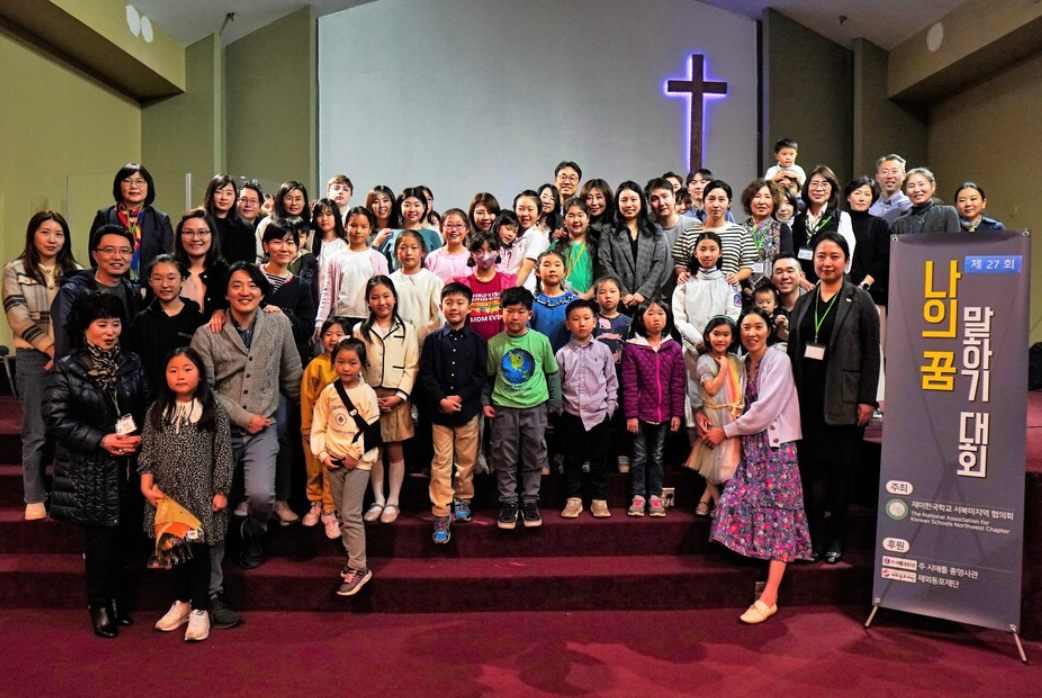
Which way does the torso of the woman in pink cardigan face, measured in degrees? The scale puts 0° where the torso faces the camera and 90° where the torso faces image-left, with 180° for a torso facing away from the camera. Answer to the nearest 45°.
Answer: approximately 45°

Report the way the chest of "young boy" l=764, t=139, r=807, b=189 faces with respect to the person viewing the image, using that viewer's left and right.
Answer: facing the viewer

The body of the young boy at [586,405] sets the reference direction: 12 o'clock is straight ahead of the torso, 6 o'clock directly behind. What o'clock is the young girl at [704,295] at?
The young girl is roughly at 8 o'clock from the young boy.

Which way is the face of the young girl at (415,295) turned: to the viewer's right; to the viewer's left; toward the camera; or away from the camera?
toward the camera

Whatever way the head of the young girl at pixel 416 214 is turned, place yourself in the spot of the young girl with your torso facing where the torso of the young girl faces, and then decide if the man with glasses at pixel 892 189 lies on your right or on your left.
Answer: on your left

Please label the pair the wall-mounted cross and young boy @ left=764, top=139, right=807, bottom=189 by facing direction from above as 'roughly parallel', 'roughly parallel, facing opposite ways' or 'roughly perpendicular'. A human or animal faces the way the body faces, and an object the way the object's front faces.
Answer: roughly parallel

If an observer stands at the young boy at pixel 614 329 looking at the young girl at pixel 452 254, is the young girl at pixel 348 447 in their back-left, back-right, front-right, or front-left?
front-left

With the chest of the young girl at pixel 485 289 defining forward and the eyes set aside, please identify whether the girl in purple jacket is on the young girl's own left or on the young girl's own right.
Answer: on the young girl's own left

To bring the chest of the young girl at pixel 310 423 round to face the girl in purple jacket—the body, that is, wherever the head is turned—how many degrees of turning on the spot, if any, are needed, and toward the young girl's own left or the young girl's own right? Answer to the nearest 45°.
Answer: approximately 90° to the young girl's own left

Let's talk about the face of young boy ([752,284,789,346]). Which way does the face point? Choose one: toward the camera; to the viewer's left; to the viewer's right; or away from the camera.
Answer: toward the camera

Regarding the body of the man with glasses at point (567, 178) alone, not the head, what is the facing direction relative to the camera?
toward the camera

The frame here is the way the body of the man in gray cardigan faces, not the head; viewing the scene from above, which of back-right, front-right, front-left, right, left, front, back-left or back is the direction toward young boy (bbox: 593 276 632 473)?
left

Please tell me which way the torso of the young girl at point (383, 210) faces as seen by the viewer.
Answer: toward the camera

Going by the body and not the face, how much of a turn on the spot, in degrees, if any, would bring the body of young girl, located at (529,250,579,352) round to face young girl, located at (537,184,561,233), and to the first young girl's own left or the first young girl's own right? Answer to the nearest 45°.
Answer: approximately 180°

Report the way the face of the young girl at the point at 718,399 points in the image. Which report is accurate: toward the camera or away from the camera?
toward the camera
